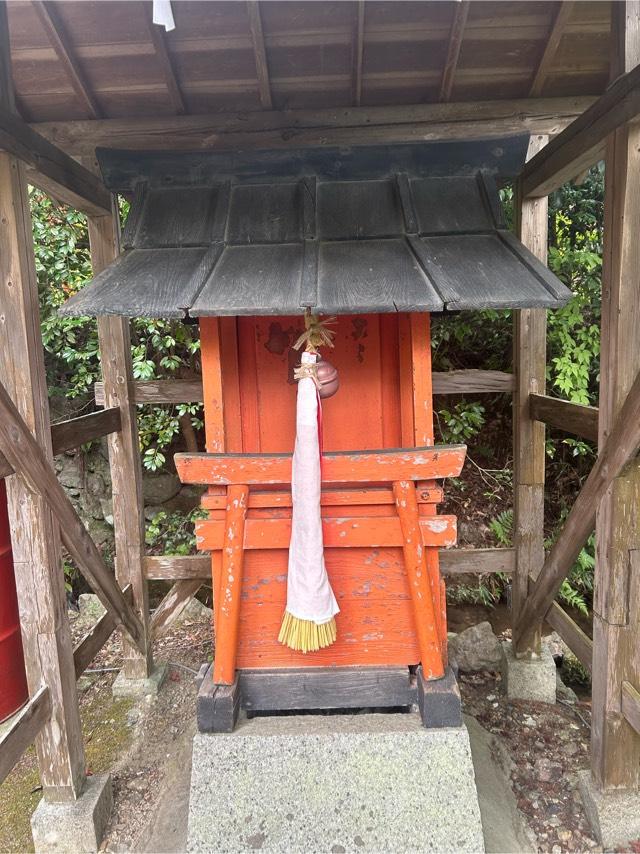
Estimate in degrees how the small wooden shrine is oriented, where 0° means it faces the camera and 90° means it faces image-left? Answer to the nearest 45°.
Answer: approximately 0°
